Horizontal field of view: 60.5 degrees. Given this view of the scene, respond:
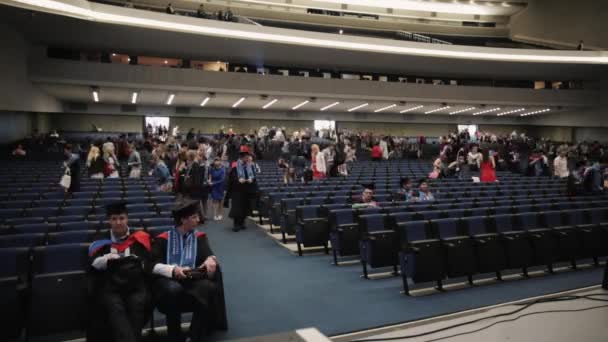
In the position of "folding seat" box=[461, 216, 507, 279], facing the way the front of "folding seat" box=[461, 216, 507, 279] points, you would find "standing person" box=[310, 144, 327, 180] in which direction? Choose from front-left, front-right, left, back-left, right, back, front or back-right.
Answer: back

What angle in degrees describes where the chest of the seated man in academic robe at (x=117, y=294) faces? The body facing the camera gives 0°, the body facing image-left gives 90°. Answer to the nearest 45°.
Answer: approximately 0°

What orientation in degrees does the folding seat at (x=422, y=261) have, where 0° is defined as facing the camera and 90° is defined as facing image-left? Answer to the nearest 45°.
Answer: approximately 315°

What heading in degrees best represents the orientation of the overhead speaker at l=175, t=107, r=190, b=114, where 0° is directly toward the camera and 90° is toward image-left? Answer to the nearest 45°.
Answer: approximately 0°

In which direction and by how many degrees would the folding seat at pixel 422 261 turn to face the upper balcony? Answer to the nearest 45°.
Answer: approximately 180°

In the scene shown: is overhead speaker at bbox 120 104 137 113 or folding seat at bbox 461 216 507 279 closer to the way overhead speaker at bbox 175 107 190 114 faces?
the folding seat
